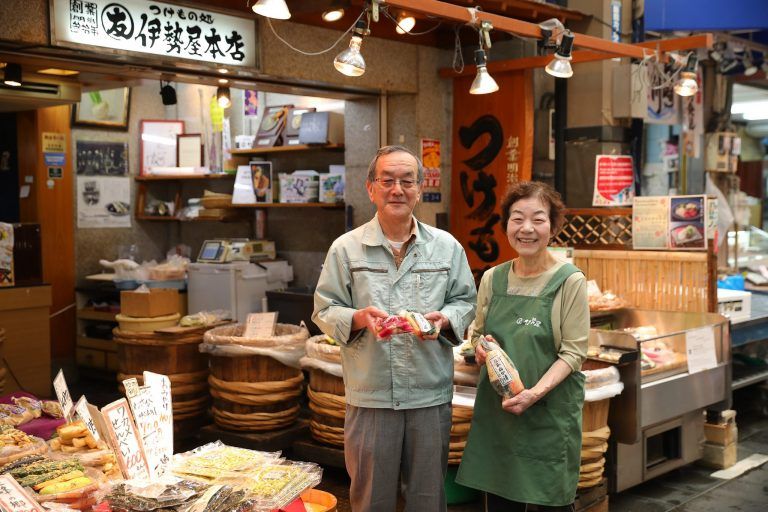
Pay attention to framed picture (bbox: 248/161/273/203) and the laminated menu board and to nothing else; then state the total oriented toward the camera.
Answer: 2

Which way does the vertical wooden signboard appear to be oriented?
toward the camera

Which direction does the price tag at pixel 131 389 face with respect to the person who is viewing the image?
facing the viewer

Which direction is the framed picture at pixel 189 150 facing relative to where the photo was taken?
toward the camera

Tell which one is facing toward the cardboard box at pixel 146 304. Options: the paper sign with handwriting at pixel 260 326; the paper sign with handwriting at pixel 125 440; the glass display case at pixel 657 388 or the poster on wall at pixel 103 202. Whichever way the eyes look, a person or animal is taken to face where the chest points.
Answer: the poster on wall

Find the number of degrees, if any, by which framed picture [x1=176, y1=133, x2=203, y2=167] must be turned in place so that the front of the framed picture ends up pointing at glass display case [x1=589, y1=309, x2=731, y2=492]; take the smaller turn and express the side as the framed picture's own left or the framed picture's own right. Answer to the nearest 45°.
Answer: approximately 45° to the framed picture's own left

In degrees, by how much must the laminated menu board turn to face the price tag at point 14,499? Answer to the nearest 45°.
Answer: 0° — it already faces it

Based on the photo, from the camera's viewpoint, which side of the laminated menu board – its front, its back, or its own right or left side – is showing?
front

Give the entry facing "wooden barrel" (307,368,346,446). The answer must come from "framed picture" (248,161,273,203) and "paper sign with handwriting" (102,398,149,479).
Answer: the framed picture

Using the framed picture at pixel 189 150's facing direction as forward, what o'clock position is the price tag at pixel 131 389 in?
The price tag is roughly at 12 o'clock from the framed picture.

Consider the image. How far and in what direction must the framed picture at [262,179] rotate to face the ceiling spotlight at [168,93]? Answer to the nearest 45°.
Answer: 0° — it already faces it

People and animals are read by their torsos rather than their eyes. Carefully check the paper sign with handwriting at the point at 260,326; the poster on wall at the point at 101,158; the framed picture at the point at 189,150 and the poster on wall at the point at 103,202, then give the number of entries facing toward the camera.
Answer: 4

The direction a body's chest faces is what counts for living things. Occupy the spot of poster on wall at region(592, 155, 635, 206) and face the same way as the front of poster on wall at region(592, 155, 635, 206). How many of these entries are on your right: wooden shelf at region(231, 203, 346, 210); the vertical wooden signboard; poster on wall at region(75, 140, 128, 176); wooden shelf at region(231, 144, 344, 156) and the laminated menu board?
4

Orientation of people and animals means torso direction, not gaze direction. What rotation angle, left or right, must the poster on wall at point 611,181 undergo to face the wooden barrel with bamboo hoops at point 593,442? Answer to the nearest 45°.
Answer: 0° — it already faces it
